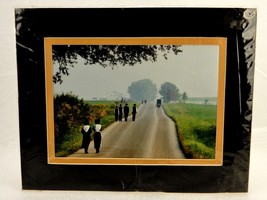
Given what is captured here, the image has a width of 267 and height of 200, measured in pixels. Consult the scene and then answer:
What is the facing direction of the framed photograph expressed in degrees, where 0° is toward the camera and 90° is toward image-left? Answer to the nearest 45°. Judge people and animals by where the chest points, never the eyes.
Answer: approximately 0°
